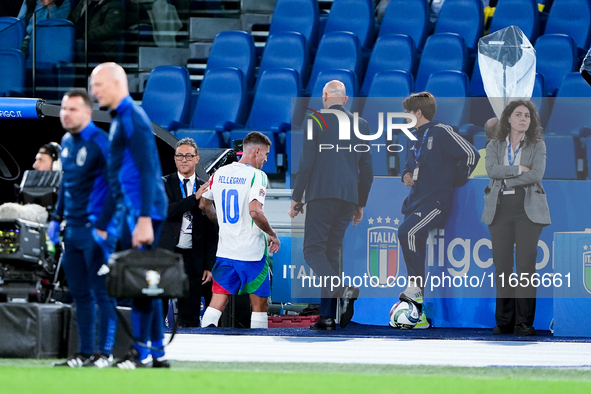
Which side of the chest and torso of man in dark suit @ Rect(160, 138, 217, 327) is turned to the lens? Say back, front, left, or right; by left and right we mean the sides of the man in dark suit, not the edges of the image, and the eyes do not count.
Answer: front

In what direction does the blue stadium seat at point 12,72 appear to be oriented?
toward the camera

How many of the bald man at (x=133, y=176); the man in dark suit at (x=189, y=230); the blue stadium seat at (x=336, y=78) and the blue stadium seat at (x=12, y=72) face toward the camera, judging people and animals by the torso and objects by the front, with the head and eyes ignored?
3

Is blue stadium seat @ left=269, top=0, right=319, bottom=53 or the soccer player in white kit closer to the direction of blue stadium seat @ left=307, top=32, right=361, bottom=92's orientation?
the soccer player in white kit

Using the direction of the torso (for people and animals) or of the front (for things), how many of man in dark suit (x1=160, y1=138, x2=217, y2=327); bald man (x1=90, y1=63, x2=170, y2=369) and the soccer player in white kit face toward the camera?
1

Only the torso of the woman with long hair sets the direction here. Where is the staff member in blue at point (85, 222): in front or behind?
in front

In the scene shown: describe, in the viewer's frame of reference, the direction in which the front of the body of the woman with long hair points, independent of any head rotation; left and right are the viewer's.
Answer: facing the viewer

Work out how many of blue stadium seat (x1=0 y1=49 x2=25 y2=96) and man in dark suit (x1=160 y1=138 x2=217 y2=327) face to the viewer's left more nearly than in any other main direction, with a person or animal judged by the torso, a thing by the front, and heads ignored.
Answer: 0

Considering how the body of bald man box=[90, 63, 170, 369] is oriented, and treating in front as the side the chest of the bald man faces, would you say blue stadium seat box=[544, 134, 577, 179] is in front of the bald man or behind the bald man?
behind

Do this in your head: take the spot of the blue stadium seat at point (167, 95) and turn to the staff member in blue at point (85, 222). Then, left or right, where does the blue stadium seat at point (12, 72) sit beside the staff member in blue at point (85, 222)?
right

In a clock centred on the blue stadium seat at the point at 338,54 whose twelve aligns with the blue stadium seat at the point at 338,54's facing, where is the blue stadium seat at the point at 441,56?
the blue stadium seat at the point at 441,56 is roughly at 8 o'clock from the blue stadium seat at the point at 338,54.

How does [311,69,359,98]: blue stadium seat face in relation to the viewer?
toward the camera

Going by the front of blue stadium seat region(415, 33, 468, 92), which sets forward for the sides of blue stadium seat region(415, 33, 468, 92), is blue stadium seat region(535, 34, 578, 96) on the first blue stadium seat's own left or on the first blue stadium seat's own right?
on the first blue stadium seat's own left
